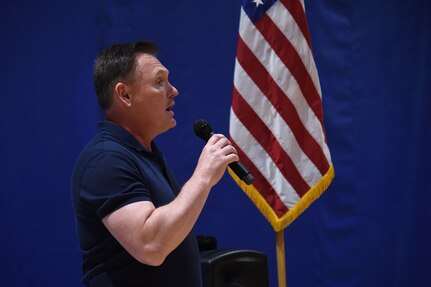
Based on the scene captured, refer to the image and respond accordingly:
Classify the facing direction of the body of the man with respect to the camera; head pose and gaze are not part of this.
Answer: to the viewer's right

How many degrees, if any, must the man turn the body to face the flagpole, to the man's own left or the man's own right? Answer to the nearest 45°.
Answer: approximately 90° to the man's own left

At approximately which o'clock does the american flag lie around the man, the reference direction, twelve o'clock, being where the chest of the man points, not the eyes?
The american flag is roughly at 10 o'clock from the man.

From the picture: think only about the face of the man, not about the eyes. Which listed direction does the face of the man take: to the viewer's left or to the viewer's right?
to the viewer's right

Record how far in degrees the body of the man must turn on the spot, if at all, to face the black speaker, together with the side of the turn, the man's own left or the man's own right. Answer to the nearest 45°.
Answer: approximately 90° to the man's own left
